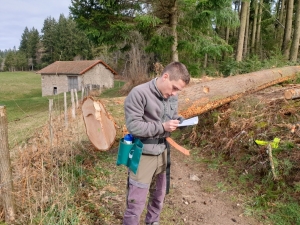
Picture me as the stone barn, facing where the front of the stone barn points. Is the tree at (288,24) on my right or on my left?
on my left

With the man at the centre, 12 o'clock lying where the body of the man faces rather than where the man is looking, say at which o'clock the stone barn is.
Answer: The stone barn is roughly at 7 o'clock from the man.

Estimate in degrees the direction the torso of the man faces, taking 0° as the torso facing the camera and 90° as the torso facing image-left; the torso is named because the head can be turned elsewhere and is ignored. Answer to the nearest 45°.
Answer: approximately 315°

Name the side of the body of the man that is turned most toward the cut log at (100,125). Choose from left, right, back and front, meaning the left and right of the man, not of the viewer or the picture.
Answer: back

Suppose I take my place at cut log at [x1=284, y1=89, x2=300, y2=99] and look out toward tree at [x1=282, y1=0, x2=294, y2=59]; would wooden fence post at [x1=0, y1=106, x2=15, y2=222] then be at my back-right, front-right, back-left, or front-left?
back-left

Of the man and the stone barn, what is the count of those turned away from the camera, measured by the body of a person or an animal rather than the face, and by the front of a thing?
0

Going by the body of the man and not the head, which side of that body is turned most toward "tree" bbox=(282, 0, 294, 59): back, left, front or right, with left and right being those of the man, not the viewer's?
left

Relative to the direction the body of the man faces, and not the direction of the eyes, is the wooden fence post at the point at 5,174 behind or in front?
behind

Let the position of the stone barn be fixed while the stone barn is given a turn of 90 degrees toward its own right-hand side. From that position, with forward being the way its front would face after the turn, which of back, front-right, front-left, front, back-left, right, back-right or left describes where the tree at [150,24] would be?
back-left

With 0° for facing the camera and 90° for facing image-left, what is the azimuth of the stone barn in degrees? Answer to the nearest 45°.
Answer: approximately 45°

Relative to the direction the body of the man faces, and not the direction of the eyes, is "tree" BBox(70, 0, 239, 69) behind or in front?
behind
